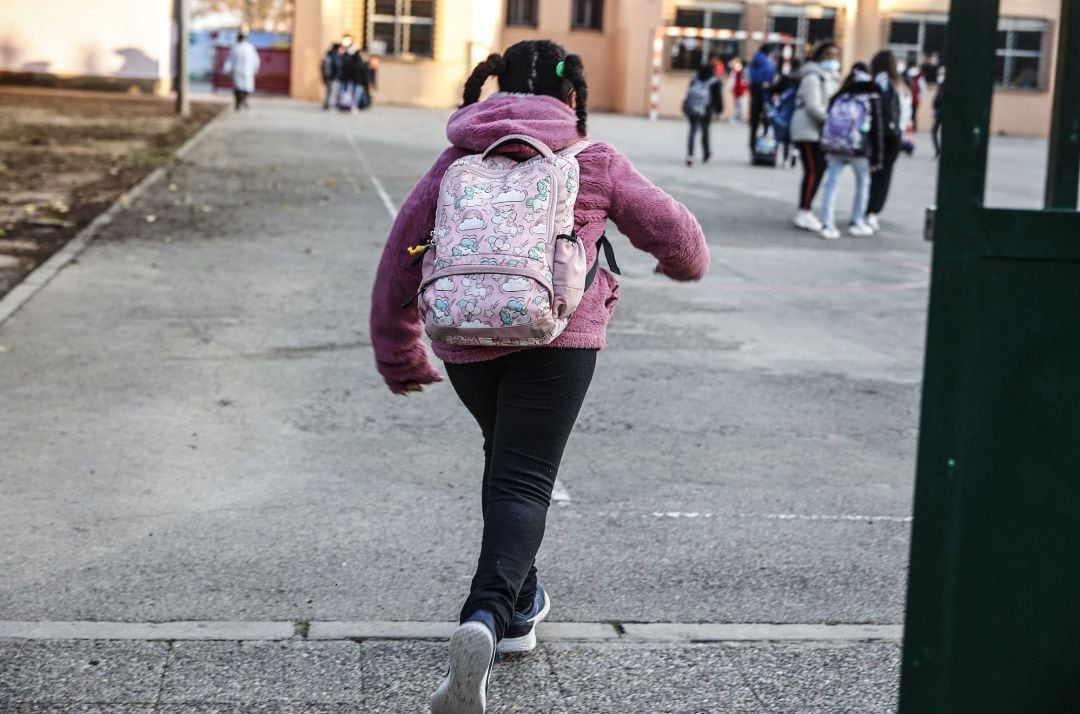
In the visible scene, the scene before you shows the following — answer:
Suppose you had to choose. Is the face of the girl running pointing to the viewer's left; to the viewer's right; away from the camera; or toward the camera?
away from the camera

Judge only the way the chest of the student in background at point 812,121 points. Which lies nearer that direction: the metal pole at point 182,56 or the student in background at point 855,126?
the student in background

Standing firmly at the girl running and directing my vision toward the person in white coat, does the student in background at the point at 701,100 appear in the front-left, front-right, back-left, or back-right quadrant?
front-right

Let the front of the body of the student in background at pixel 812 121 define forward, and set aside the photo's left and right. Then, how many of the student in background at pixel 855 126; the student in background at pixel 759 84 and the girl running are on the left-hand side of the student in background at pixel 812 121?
1

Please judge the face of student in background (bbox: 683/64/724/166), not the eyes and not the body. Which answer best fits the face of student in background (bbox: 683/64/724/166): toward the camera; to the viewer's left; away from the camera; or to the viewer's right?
away from the camera
